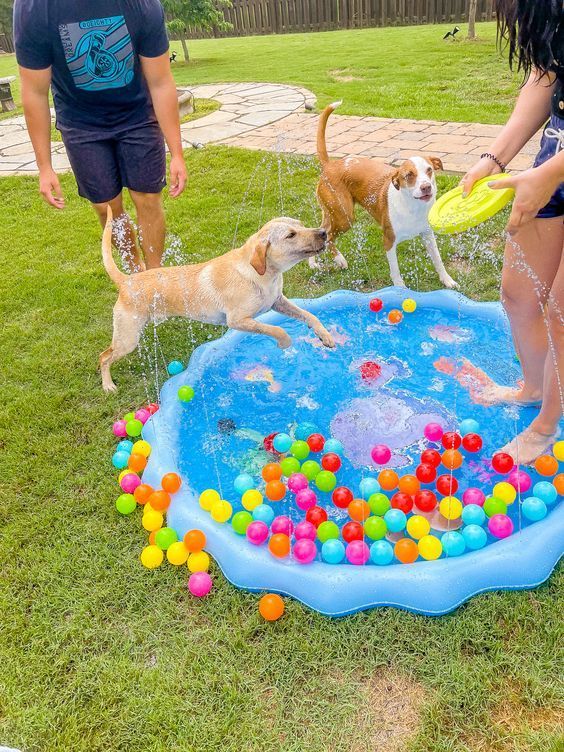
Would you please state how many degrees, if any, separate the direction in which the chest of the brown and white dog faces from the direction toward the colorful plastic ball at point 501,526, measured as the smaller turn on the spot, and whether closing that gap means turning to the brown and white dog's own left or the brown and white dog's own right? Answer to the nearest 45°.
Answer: approximately 45° to the brown and white dog's own right

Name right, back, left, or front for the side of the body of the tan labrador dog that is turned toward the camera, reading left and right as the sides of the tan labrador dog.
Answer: right

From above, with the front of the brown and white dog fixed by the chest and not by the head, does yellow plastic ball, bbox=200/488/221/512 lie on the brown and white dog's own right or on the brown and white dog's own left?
on the brown and white dog's own right

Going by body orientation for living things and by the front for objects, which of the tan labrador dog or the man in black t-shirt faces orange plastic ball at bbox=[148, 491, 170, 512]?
the man in black t-shirt

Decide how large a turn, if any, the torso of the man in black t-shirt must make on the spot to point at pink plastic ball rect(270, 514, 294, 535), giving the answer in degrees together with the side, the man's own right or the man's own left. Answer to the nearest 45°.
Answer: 0° — they already face it

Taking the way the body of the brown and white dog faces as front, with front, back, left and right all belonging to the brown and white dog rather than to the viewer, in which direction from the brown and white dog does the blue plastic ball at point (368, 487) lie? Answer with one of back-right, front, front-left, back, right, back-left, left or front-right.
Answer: front-right

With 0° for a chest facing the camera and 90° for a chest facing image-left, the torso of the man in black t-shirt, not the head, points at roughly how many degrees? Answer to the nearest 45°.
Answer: approximately 0°

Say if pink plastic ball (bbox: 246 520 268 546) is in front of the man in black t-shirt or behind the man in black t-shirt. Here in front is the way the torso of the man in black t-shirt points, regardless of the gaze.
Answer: in front

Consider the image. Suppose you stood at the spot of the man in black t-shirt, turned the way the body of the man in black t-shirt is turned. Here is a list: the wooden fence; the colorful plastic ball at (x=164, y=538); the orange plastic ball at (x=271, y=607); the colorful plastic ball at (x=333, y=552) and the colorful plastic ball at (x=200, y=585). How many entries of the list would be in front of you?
4

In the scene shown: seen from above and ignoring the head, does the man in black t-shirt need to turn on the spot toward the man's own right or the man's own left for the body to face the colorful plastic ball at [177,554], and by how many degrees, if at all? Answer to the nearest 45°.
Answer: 0° — they already face it

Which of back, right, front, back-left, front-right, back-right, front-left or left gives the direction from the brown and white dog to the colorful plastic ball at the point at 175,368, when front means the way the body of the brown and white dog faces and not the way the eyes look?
right

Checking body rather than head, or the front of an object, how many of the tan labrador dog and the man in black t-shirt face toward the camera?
1
